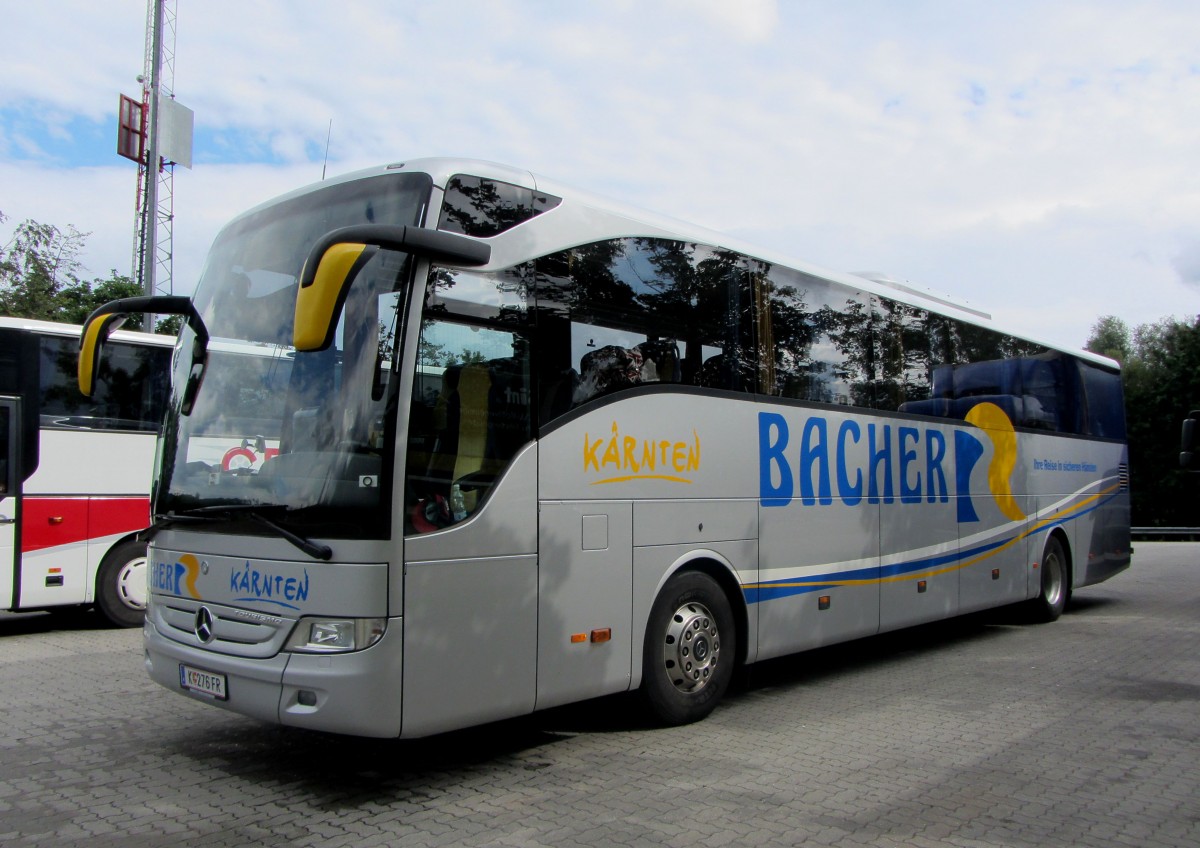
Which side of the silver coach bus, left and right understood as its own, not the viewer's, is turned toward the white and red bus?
right

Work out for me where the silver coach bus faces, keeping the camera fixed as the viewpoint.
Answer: facing the viewer and to the left of the viewer
